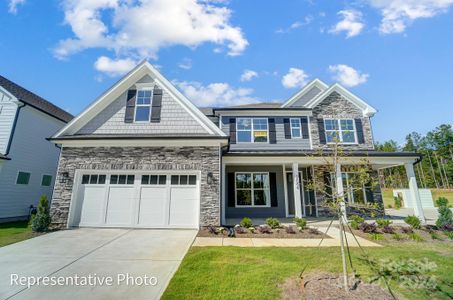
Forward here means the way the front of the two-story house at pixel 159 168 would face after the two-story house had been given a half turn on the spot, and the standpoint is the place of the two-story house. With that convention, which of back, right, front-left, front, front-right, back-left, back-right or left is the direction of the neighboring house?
left

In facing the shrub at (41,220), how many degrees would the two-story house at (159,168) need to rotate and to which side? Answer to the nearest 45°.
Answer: approximately 90° to its right

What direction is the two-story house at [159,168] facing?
toward the camera
